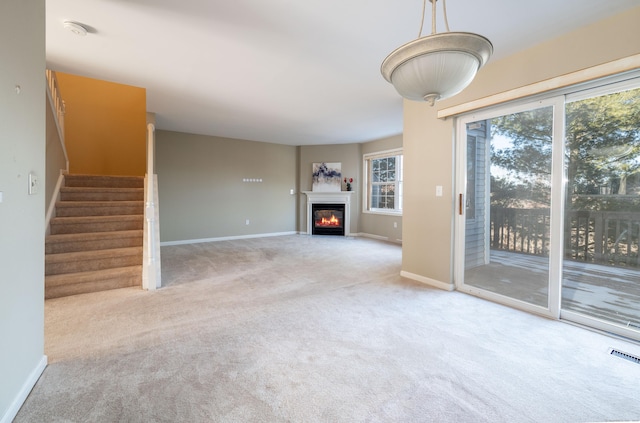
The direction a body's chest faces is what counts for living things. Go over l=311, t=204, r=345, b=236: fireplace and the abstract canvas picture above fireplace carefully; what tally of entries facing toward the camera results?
2

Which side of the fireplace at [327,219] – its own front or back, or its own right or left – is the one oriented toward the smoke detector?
front

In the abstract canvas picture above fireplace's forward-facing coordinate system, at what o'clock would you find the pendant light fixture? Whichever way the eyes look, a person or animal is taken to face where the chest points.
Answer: The pendant light fixture is roughly at 12 o'clock from the abstract canvas picture above fireplace.

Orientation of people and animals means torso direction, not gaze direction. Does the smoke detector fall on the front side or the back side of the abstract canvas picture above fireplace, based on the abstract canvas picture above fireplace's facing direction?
on the front side

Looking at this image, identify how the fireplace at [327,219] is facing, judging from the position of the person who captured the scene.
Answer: facing the viewer

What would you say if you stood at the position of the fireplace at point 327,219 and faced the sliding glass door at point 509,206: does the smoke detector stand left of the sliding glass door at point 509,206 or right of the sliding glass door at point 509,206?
right

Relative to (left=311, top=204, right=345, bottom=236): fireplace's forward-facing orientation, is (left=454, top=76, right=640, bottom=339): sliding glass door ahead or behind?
ahead

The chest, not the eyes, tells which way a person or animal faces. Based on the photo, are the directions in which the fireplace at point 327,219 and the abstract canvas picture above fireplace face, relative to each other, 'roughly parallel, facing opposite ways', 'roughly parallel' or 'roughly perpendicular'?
roughly parallel

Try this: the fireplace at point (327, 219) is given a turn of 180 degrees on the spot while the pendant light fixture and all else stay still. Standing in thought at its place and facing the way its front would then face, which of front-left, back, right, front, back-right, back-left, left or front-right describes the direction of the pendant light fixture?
back

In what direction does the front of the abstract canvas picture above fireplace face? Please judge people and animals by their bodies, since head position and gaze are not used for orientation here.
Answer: toward the camera

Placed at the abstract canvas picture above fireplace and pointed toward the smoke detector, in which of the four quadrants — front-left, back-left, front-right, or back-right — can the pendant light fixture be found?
front-left

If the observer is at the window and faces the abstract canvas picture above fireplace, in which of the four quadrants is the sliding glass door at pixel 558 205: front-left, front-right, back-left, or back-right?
back-left
